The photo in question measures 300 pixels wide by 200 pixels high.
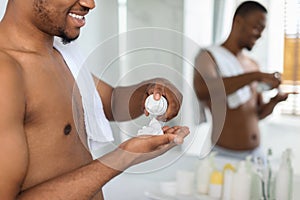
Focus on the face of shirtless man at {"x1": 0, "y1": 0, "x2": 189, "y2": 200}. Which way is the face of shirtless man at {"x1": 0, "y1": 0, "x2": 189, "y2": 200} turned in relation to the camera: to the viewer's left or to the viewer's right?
to the viewer's right

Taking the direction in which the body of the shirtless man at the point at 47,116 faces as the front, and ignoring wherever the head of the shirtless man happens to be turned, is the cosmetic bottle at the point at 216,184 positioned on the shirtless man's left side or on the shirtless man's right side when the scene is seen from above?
on the shirtless man's left side

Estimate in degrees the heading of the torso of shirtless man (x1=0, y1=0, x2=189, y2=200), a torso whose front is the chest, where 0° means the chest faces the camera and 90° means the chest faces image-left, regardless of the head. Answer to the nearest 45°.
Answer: approximately 315°

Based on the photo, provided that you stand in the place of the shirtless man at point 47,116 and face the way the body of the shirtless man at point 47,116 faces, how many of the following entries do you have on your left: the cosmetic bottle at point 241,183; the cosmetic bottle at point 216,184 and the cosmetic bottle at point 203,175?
3
